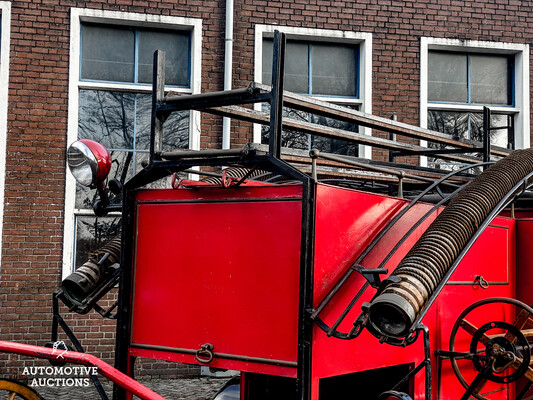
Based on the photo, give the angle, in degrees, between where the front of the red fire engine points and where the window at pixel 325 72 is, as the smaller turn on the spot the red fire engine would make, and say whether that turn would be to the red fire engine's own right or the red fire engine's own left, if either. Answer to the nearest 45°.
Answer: approximately 45° to the red fire engine's own left

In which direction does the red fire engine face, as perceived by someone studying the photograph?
facing away from the viewer and to the right of the viewer
